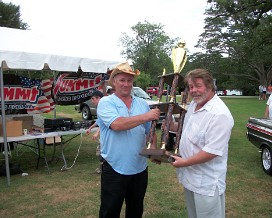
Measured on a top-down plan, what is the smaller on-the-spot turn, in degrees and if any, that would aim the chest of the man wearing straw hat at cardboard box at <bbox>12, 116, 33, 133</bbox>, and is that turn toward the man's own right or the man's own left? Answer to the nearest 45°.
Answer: approximately 180°

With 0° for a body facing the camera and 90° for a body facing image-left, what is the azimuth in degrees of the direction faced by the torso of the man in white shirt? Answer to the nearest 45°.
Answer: approximately 45°

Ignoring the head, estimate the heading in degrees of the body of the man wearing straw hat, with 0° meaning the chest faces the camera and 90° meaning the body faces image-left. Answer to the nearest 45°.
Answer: approximately 315°

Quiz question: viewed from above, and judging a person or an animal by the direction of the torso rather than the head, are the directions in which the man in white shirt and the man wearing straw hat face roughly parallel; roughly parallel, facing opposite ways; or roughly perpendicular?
roughly perpendicular

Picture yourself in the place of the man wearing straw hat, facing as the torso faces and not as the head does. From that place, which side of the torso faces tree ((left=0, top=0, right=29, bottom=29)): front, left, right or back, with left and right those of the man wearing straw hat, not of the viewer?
back

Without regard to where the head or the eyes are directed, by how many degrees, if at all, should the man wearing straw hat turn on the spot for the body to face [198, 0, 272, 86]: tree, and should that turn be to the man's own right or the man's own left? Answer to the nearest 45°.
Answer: approximately 135° to the man's own left
